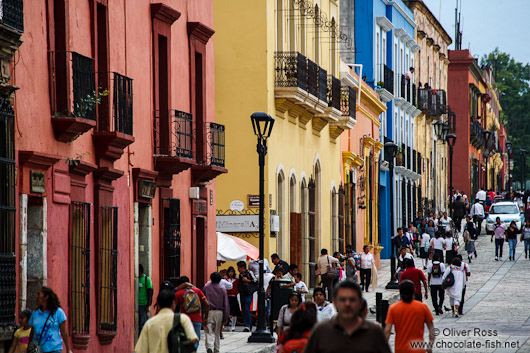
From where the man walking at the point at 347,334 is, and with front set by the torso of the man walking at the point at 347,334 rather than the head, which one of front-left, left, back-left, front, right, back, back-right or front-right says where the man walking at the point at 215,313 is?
back

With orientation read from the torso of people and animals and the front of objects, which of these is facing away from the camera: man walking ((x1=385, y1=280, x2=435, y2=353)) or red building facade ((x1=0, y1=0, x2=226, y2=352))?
the man walking

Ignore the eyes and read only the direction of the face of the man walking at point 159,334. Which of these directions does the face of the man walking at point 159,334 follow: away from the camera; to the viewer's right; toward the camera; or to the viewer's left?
away from the camera

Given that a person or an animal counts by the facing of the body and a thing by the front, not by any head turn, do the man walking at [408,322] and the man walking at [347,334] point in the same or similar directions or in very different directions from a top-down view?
very different directions

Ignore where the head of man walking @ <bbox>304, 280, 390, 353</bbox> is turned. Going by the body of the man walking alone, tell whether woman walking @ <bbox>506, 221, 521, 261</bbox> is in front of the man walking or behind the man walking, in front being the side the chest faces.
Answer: behind

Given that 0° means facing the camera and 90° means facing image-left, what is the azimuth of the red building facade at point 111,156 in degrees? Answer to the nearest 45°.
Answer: approximately 315°

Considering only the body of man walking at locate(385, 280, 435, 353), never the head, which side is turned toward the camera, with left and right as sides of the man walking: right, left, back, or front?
back
